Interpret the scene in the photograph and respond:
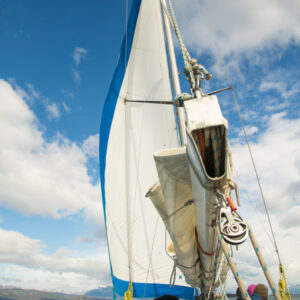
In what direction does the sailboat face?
away from the camera
